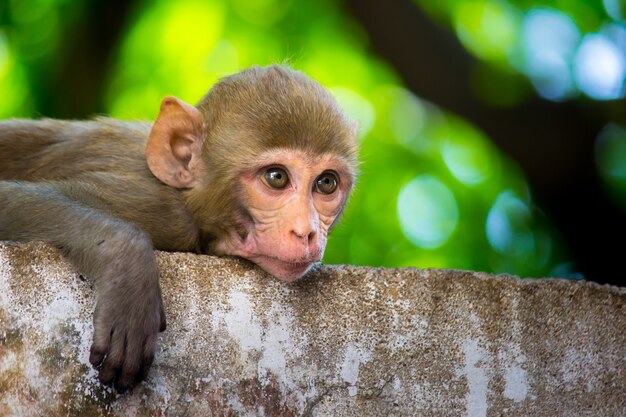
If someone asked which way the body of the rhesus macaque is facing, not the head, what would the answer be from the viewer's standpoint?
to the viewer's right
